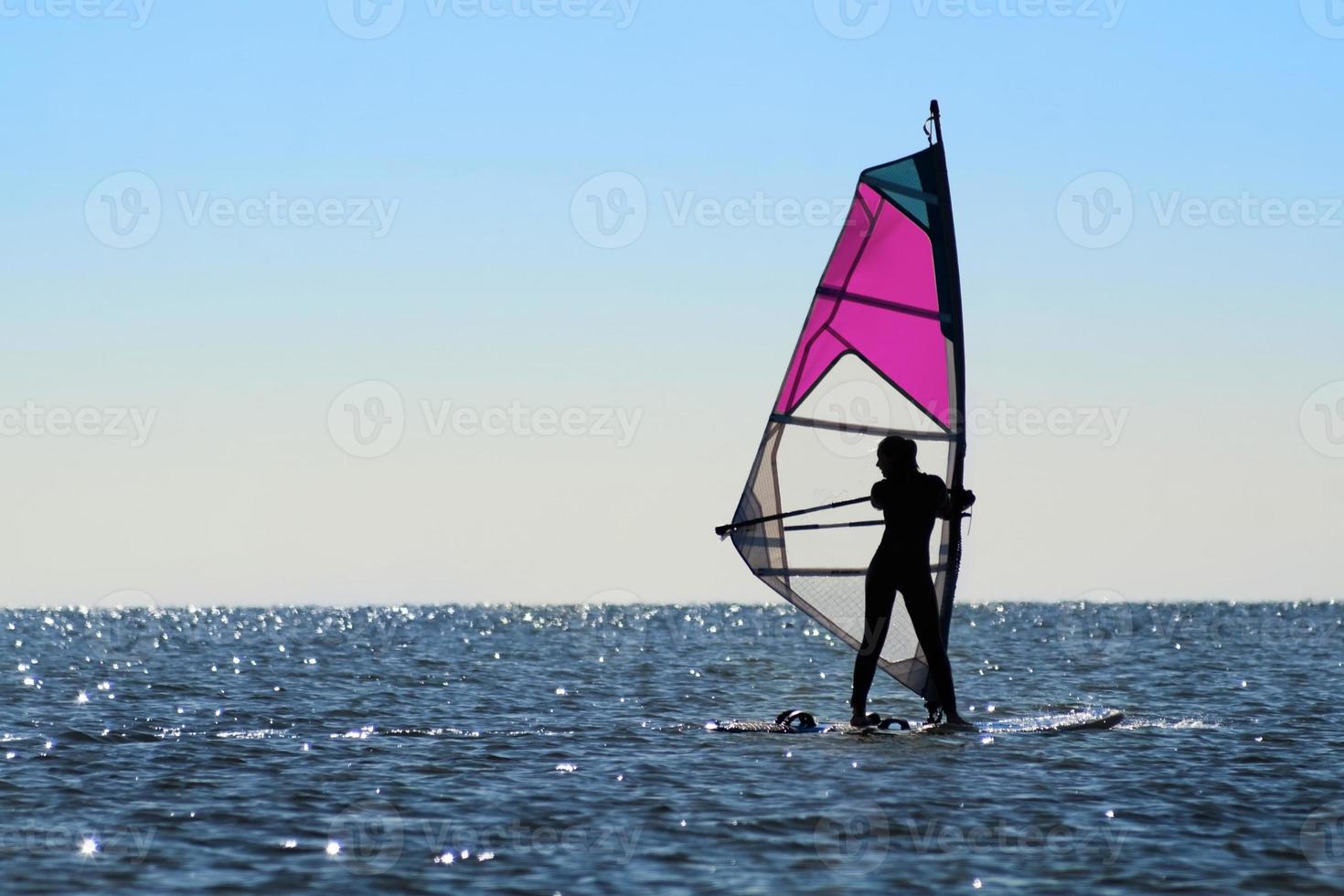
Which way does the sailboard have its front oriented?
to the viewer's right

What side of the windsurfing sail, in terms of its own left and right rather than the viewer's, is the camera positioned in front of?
right
